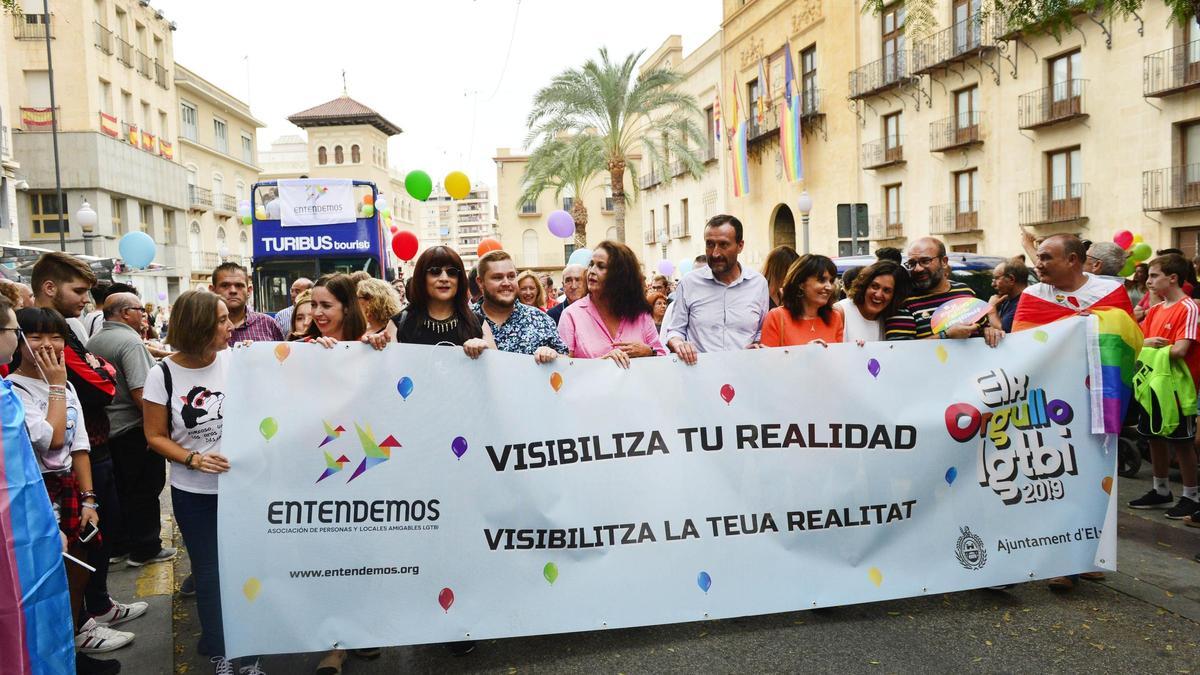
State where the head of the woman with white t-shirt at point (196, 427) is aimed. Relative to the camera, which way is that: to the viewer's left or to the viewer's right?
to the viewer's right

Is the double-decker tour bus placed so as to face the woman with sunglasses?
yes

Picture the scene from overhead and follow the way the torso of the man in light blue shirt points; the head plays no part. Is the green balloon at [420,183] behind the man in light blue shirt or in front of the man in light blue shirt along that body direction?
behind

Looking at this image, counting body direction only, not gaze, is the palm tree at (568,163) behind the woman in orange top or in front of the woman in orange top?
behind

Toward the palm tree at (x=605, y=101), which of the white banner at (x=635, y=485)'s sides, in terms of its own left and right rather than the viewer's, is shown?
back

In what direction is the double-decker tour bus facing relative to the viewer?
toward the camera

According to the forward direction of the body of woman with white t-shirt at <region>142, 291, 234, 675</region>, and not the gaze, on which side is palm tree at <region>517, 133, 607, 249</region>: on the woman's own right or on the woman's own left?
on the woman's own left

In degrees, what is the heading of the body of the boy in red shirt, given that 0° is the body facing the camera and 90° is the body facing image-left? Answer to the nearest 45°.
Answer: approximately 45°

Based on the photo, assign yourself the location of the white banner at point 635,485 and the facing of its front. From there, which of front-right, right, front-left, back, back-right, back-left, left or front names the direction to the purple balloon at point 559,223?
back

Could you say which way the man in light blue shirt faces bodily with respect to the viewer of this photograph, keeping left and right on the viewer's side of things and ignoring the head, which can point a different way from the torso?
facing the viewer

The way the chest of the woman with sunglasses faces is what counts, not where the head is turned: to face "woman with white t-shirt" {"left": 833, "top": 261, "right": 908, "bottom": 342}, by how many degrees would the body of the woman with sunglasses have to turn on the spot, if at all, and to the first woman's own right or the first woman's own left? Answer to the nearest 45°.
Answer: approximately 90° to the first woman's own left

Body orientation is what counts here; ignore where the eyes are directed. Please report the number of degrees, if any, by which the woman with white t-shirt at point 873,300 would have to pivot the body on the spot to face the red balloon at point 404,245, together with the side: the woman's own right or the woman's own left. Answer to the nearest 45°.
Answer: approximately 135° to the woman's own right
